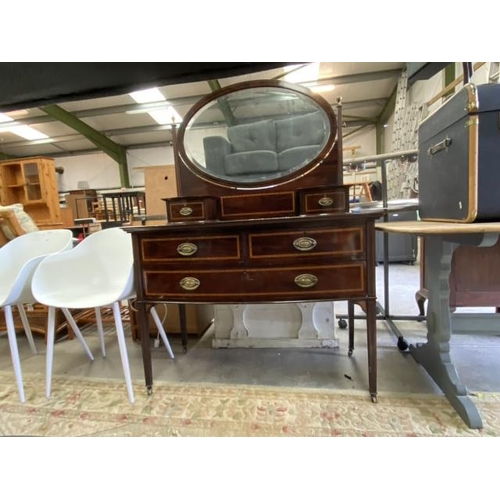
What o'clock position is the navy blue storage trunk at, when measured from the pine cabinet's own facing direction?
The navy blue storage trunk is roughly at 10 o'clock from the pine cabinet.

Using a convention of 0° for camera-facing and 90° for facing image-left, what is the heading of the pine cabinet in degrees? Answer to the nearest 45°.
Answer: approximately 45°

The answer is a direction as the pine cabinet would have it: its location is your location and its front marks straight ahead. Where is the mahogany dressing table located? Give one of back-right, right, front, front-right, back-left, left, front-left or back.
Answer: front-left

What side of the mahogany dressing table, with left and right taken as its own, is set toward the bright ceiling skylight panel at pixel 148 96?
back
